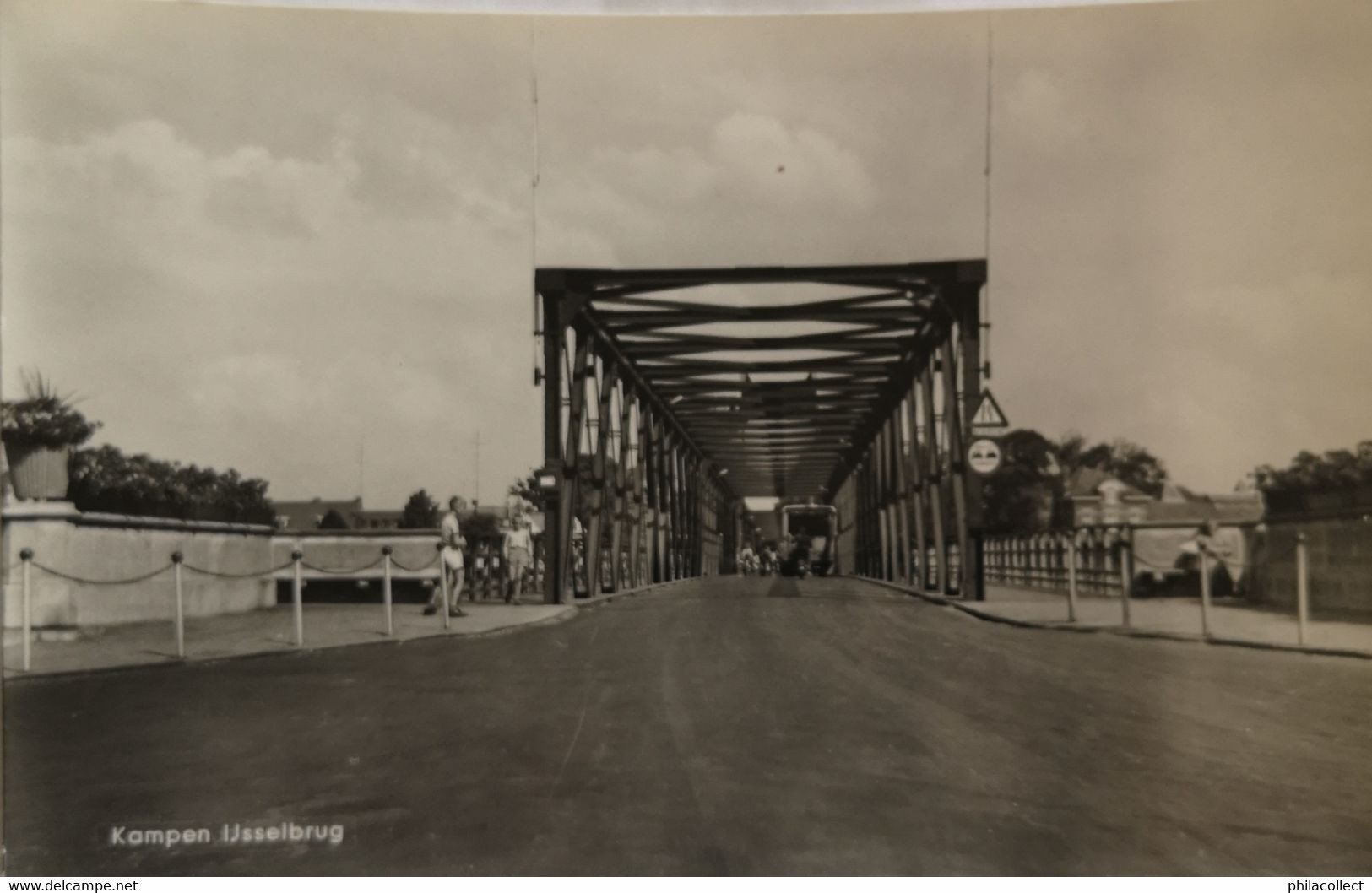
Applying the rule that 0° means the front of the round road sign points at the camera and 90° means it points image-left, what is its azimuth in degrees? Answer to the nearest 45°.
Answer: approximately 0°

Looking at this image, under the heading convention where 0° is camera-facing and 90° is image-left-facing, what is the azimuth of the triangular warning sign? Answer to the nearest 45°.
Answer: approximately 0°

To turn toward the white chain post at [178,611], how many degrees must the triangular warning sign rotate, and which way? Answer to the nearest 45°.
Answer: approximately 45° to its right

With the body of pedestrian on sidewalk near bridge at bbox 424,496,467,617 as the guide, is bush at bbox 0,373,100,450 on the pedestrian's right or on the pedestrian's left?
on the pedestrian's right

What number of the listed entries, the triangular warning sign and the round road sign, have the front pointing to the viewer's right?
0

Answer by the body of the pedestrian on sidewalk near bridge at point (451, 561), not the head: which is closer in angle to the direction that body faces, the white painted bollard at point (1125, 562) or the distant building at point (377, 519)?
the white painted bollard

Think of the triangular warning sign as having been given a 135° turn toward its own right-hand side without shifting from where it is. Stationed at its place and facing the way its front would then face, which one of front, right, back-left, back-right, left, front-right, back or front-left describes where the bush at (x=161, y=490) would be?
left
